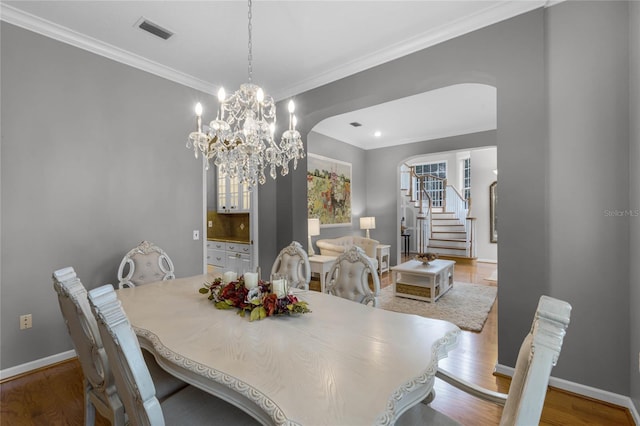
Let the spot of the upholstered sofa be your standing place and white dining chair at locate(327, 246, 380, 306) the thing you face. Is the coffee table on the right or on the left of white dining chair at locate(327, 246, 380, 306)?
left

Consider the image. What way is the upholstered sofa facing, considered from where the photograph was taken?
facing the viewer and to the right of the viewer

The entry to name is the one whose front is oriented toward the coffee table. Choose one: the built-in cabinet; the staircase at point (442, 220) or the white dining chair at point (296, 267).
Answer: the staircase

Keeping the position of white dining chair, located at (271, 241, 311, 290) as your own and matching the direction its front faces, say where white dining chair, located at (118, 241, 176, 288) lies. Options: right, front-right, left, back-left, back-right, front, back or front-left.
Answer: front-right

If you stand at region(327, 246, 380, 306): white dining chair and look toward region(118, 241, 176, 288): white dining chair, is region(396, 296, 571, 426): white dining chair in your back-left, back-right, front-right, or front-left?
back-left

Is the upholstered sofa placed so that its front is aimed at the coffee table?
yes

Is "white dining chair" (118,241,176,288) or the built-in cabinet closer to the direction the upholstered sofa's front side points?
the white dining chair

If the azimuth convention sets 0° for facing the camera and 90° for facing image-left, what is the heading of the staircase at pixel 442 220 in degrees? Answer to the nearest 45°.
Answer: approximately 0°

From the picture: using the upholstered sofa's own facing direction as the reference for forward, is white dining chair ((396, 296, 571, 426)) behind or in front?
in front

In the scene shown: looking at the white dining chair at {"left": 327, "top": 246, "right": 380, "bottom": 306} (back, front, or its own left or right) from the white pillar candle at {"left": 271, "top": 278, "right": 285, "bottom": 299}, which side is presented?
front

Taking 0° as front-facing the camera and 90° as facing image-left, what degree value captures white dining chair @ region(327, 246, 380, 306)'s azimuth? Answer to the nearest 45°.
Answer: approximately 45°

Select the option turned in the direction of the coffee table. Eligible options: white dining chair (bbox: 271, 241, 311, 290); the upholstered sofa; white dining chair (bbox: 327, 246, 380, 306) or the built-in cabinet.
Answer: the upholstered sofa

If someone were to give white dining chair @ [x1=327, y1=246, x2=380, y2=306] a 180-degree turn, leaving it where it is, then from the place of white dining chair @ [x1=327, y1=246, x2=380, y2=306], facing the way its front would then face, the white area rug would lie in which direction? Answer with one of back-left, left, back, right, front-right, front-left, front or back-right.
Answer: front

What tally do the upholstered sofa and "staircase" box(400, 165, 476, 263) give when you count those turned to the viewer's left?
0
